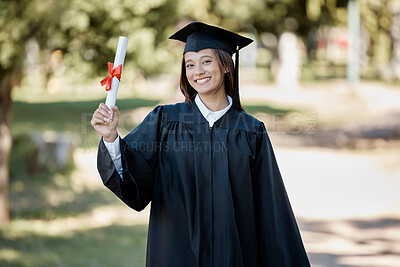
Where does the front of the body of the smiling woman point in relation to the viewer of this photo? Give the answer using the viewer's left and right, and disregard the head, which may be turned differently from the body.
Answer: facing the viewer

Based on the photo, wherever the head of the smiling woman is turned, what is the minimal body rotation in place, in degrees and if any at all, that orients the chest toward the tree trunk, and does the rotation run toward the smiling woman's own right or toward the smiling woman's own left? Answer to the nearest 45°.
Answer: approximately 135° to the smiling woman's own right

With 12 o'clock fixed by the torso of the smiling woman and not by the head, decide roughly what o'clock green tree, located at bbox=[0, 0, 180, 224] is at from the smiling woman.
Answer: The green tree is roughly at 5 o'clock from the smiling woman.

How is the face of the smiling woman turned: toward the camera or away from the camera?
toward the camera
